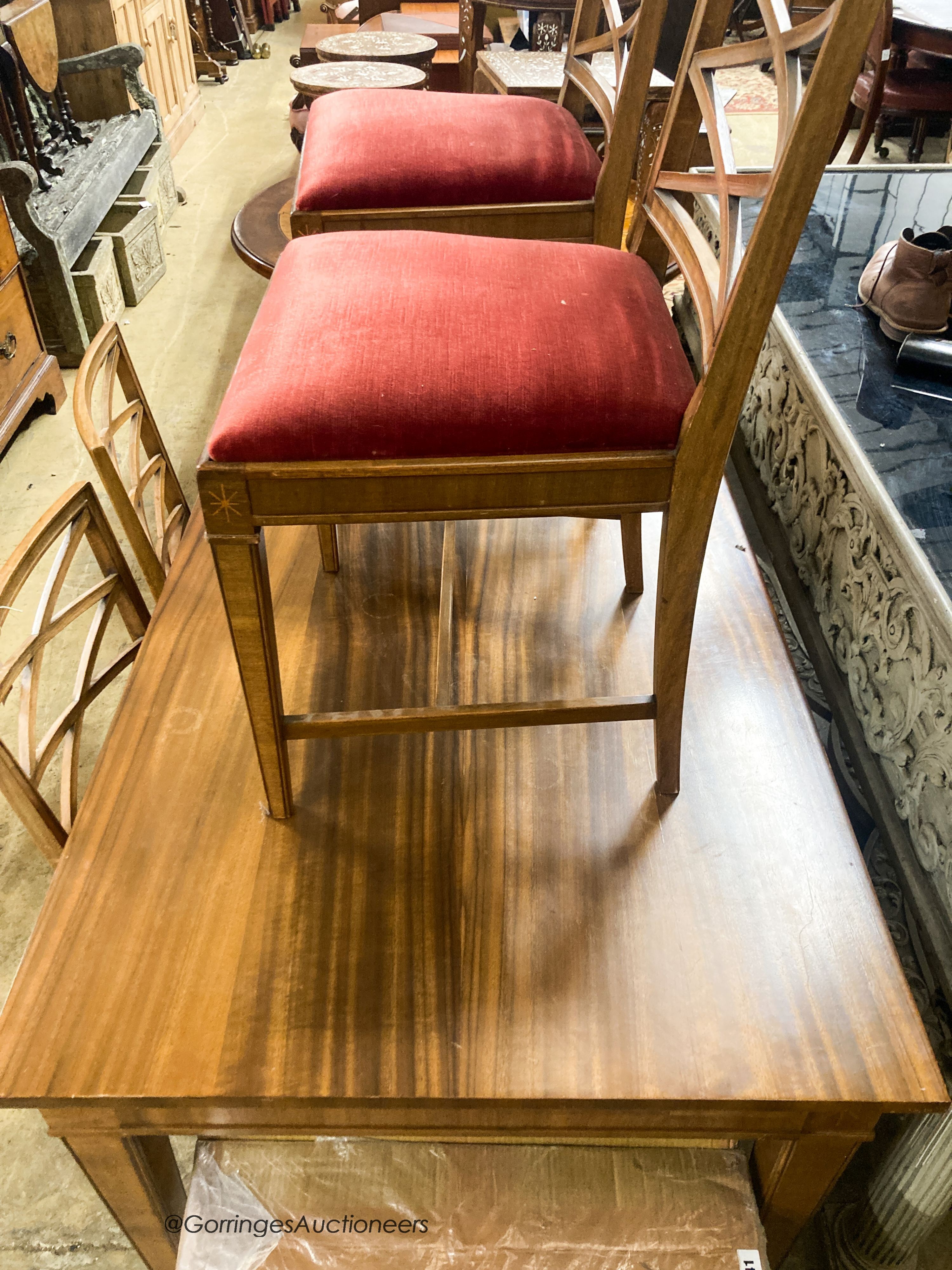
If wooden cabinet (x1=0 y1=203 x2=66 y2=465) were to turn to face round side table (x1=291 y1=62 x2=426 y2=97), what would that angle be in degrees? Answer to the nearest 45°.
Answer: approximately 90° to its left

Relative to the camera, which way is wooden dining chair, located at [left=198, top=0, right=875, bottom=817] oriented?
to the viewer's left

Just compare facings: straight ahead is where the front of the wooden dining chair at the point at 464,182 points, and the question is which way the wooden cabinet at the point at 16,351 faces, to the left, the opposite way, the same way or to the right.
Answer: the opposite way

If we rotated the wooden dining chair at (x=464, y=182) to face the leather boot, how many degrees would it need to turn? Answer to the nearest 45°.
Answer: approximately 180°

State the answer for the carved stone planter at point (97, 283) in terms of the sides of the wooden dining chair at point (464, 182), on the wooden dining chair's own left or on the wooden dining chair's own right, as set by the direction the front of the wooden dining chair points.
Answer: on the wooden dining chair's own right

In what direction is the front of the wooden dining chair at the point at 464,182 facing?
to the viewer's left

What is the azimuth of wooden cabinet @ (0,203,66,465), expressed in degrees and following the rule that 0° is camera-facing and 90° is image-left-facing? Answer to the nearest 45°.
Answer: approximately 315°

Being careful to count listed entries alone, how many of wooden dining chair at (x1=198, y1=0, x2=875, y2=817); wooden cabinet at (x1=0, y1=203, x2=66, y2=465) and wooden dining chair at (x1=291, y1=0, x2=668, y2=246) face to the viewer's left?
2

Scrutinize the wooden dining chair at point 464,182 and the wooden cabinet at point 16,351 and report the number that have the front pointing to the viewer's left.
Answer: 1

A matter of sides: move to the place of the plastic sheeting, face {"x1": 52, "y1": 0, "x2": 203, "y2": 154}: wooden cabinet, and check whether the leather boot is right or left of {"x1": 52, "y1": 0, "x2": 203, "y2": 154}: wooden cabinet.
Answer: right

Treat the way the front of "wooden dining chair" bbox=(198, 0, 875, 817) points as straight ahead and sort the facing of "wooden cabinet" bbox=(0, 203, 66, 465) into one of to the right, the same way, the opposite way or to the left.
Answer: the opposite way
